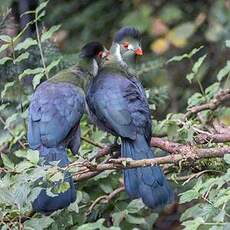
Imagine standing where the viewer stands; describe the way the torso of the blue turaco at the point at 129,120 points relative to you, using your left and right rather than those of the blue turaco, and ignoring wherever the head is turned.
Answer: facing away from the viewer and to the left of the viewer

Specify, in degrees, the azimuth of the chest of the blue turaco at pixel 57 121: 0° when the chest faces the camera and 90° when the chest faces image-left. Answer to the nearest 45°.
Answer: approximately 225°

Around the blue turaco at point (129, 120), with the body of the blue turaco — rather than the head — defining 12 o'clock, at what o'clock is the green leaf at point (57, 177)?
The green leaf is roughly at 8 o'clock from the blue turaco.

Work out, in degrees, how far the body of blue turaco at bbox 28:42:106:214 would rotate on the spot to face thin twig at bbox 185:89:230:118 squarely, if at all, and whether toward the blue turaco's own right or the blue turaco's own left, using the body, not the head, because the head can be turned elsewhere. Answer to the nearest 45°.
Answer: approximately 45° to the blue turaco's own right

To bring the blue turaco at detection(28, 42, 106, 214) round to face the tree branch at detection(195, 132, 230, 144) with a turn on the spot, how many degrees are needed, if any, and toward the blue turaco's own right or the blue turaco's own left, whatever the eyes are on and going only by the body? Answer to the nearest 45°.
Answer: approximately 90° to the blue turaco's own right
